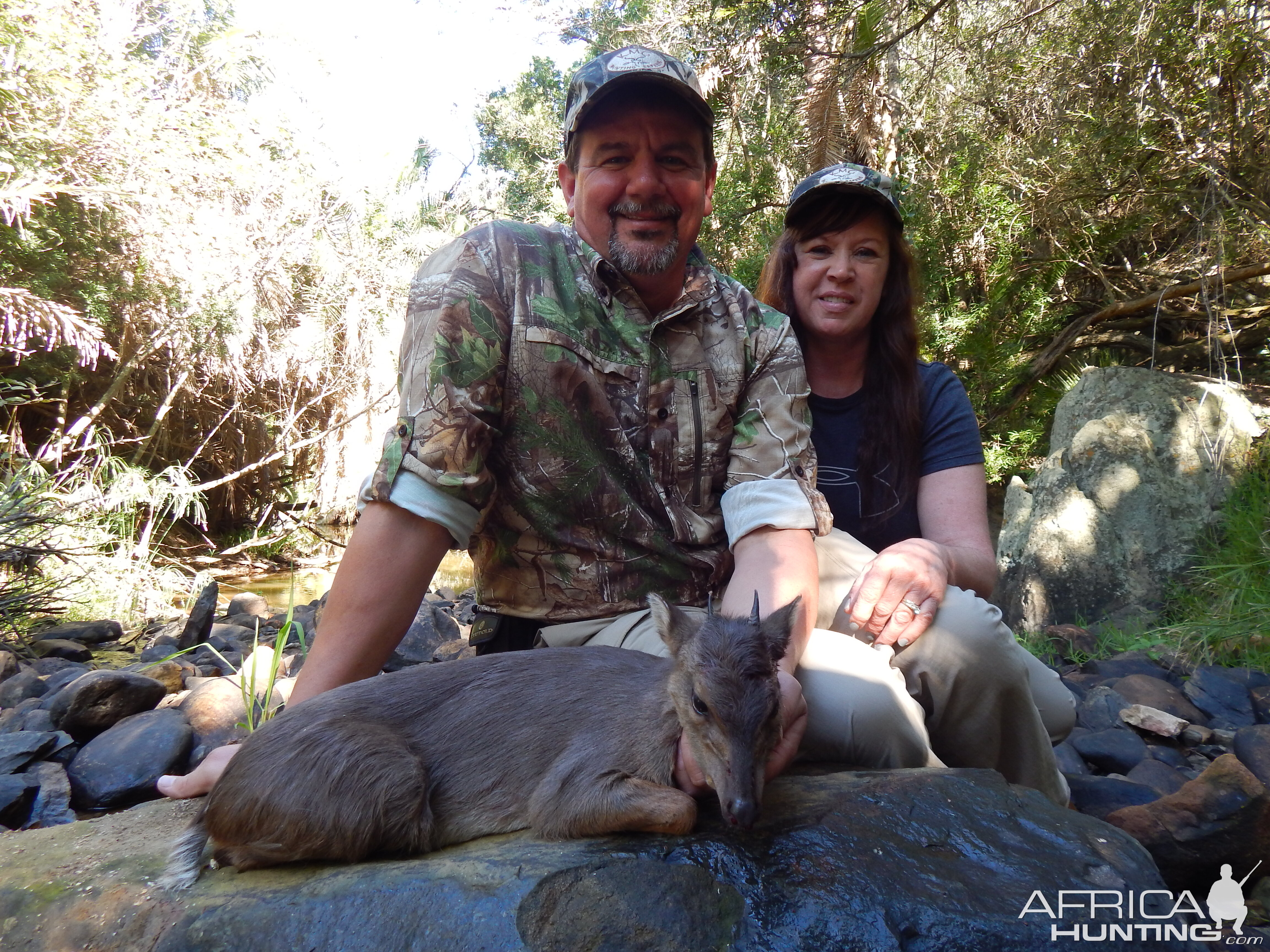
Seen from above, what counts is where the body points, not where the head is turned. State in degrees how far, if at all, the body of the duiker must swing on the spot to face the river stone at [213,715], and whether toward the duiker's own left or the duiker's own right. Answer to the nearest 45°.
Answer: approximately 135° to the duiker's own left

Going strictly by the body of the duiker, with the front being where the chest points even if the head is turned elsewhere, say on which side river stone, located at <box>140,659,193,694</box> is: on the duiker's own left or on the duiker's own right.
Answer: on the duiker's own left

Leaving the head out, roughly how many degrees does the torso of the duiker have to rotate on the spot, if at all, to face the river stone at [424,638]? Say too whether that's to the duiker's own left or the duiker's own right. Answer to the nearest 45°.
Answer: approximately 90° to the duiker's own left

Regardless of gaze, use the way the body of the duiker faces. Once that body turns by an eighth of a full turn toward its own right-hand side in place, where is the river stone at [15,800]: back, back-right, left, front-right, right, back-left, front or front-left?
back

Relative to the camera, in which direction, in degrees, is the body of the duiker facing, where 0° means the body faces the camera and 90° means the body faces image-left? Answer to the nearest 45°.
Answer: approximately 270°

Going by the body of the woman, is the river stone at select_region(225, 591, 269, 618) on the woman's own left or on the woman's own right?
on the woman's own right

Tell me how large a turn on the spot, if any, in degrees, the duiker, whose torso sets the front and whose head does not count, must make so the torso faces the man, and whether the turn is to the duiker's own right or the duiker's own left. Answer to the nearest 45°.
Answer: approximately 45° to the duiker's own left

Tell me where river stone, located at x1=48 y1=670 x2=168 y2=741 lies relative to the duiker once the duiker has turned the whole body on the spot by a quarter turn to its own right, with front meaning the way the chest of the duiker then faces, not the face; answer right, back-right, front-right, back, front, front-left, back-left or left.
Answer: back-right

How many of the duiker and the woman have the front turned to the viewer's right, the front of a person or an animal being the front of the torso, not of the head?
1

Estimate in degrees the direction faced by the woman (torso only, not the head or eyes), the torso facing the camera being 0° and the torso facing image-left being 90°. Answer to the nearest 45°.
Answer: approximately 0°
